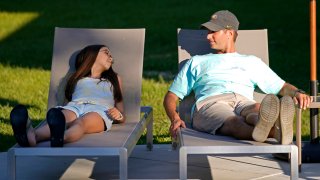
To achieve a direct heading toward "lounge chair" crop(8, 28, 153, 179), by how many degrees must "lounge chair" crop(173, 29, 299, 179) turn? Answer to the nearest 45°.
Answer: approximately 135° to its right

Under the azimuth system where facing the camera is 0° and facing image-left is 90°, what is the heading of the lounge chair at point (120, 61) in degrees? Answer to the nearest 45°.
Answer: approximately 0°

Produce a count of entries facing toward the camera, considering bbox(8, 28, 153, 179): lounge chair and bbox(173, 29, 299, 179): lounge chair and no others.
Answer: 2

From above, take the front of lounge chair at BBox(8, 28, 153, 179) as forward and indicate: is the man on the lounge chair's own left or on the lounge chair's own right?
on the lounge chair's own left

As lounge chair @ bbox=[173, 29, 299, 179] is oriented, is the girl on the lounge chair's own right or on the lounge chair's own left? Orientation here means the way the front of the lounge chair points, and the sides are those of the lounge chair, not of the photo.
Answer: on the lounge chair's own right

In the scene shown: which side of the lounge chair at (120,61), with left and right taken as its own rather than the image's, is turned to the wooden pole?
left

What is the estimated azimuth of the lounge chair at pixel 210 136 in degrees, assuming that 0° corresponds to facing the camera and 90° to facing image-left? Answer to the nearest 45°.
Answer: approximately 0°

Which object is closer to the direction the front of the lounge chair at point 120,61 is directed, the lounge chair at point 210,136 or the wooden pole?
the lounge chair
